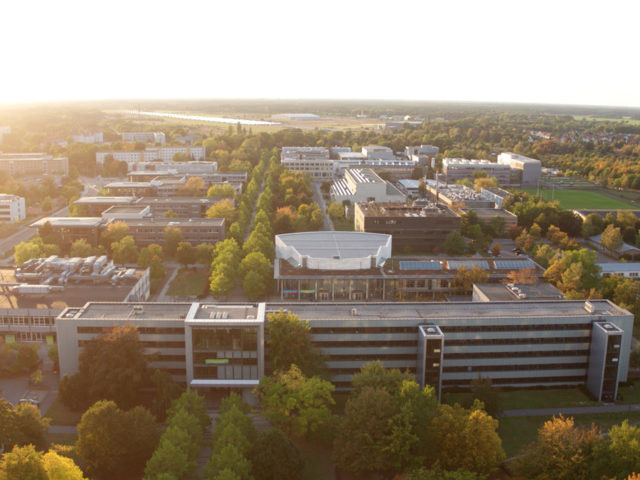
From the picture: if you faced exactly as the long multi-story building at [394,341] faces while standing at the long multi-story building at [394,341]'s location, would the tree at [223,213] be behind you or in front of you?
behind

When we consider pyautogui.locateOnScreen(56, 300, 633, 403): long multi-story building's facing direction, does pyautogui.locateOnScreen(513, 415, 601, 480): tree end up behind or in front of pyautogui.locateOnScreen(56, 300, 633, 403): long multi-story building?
in front

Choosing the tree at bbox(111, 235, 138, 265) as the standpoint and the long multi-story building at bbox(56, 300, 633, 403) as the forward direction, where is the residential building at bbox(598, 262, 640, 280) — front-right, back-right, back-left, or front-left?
front-left

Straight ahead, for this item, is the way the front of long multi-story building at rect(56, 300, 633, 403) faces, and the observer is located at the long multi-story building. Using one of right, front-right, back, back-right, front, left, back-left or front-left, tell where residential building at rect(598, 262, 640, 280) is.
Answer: back-left

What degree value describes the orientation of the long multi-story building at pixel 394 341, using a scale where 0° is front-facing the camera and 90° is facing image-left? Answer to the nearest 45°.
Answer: approximately 0°

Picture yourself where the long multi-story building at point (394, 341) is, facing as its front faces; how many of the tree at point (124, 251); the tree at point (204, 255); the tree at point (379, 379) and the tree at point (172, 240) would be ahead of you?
1

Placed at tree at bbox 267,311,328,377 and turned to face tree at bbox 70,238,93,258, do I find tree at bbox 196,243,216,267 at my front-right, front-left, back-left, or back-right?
front-right

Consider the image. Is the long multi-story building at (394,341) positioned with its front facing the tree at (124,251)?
no

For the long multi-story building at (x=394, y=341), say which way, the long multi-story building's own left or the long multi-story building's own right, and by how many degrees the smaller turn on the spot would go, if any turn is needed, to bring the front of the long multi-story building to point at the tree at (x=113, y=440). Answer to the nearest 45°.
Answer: approximately 45° to the long multi-story building's own right

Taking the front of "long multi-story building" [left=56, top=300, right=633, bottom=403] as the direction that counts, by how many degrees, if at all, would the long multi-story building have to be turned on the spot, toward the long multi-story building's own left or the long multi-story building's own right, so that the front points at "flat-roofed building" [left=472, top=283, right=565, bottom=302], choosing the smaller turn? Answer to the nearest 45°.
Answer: approximately 135° to the long multi-story building's own left

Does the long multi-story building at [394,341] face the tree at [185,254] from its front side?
no

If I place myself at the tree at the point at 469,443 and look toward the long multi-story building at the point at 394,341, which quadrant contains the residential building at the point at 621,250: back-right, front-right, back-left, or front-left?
front-right

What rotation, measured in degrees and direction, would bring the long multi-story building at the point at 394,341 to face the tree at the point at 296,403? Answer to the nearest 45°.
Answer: approximately 45° to its right

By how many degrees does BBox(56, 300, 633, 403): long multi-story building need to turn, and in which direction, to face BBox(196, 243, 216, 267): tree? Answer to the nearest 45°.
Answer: approximately 135° to its right

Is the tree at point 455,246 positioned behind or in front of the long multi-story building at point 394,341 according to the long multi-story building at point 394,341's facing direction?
behind

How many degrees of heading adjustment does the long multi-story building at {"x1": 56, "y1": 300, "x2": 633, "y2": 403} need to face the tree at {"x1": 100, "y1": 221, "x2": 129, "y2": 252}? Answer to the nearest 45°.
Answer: approximately 135° to its right

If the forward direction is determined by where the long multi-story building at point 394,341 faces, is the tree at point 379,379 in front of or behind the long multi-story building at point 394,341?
in front

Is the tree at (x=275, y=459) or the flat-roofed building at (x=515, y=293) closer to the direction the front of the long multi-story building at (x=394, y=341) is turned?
the tree
